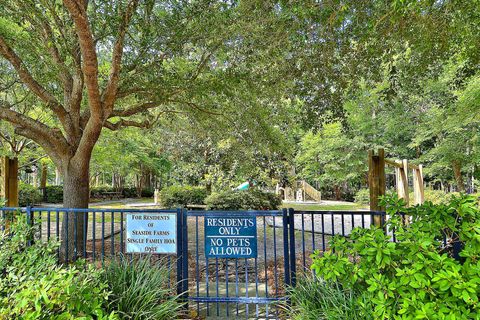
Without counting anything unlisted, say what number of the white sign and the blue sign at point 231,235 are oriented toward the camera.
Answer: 2

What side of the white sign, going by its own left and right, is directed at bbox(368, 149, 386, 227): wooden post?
left

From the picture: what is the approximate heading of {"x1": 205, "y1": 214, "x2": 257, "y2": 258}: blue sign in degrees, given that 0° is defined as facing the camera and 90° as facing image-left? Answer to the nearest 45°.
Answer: approximately 0°

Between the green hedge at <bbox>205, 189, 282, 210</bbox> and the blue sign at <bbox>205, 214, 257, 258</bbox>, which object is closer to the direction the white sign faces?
the blue sign

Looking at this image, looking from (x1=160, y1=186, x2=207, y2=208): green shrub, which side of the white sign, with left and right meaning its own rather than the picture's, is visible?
back

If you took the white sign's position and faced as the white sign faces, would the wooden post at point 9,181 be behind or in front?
behind

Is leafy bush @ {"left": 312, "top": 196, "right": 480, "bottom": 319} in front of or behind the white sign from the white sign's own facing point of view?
in front

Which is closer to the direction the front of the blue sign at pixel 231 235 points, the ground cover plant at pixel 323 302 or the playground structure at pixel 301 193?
the ground cover plant

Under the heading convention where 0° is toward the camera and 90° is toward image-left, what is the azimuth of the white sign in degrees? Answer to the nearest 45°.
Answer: approximately 0°

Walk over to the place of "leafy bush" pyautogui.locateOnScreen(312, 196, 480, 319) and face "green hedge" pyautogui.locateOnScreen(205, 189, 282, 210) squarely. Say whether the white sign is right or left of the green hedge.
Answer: left
